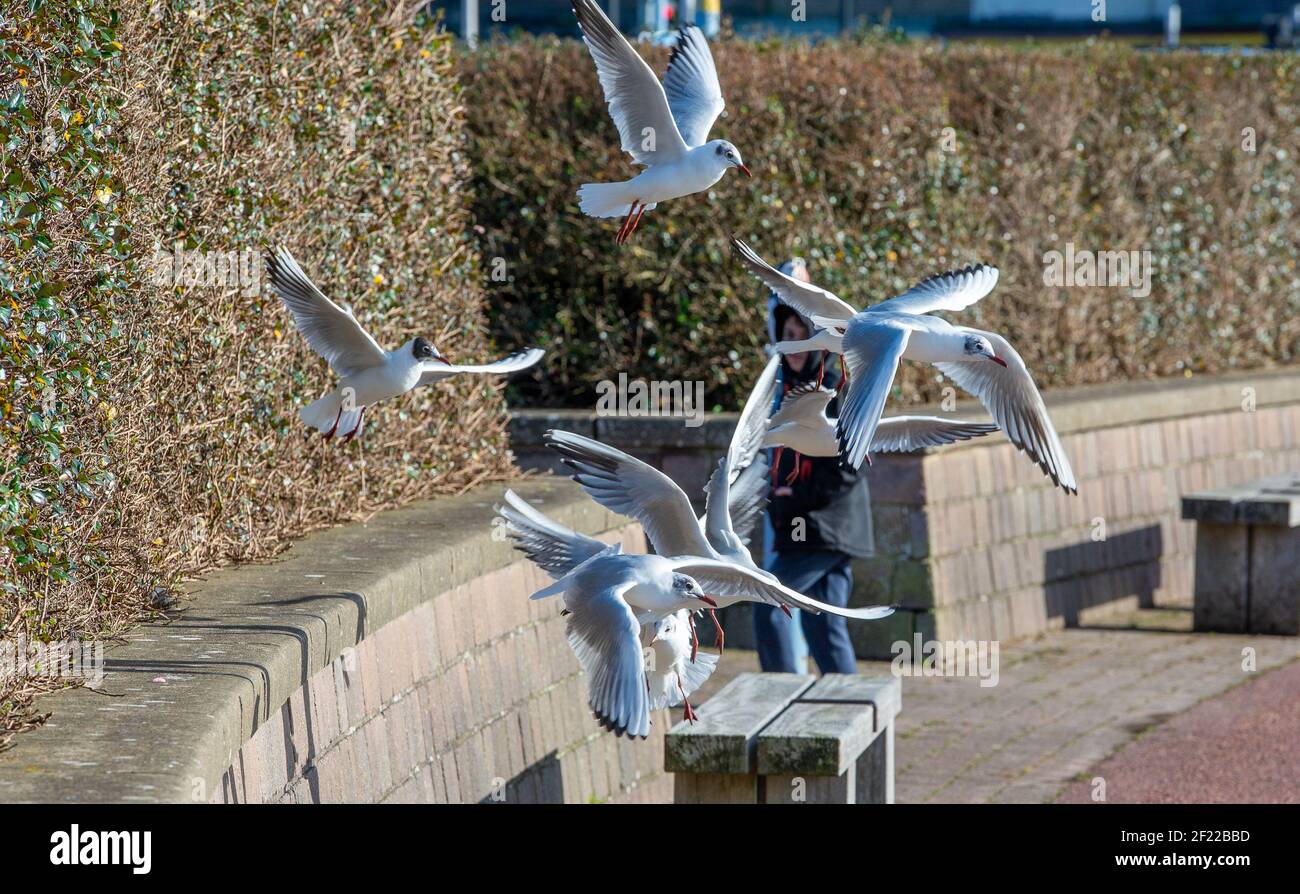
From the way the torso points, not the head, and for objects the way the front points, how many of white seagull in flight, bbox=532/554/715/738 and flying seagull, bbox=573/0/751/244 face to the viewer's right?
2

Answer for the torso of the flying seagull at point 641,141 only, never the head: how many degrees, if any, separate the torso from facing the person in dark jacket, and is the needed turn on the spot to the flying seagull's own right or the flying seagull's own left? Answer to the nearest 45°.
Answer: approximately 90° to the flying seagull's own left

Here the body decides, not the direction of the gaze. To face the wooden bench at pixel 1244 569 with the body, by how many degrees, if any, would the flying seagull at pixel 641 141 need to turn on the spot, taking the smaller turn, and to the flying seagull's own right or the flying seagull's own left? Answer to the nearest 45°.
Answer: approximately 45° to the flying seagull's own left

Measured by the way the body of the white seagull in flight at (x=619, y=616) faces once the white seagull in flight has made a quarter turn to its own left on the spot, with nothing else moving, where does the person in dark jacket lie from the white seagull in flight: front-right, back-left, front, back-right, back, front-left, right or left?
front

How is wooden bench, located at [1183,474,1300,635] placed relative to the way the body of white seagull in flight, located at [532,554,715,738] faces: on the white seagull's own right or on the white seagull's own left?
on the white seagull's own left

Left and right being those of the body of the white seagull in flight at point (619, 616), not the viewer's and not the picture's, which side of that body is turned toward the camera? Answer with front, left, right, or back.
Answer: right

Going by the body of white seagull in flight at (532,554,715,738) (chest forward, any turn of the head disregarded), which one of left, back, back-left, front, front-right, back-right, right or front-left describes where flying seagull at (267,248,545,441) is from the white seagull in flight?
back-left

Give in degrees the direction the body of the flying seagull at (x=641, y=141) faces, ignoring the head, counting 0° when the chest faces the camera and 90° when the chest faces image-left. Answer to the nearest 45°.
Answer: approximately 270°
